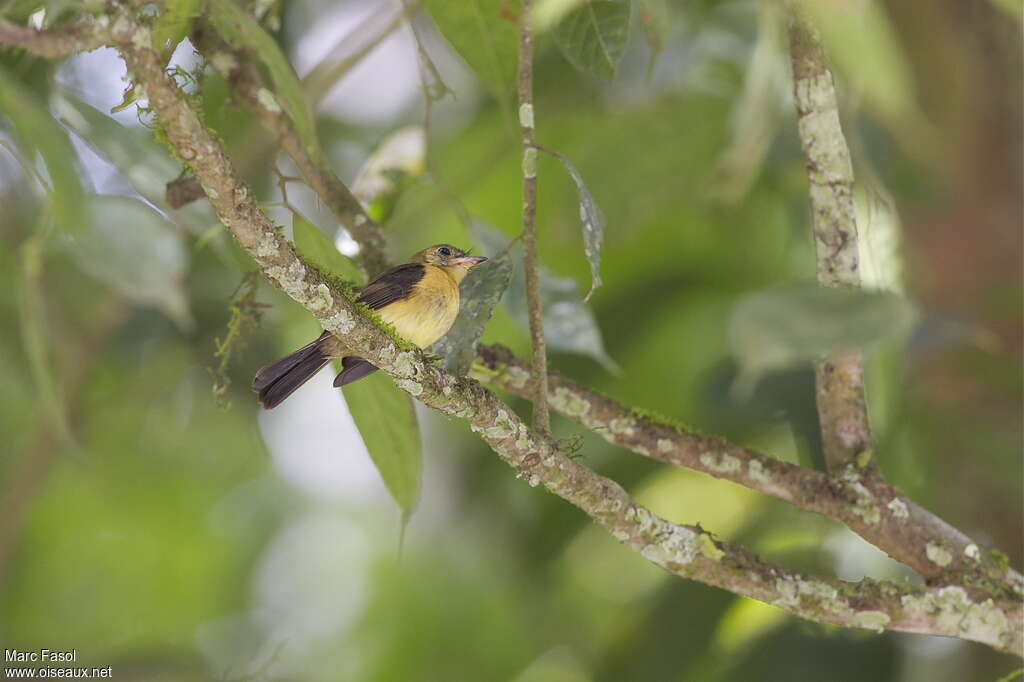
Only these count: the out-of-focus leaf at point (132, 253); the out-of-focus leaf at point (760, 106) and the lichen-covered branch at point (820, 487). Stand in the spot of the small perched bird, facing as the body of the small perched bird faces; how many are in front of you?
2

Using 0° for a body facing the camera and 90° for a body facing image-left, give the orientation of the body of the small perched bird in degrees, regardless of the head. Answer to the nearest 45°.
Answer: approximately 270°

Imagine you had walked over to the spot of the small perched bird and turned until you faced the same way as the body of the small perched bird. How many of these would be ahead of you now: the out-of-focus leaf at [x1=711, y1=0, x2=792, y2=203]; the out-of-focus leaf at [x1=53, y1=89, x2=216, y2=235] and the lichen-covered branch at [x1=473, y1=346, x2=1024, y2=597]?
2
